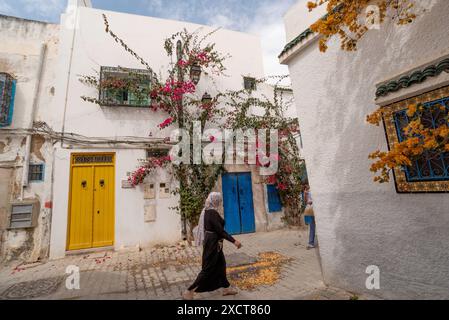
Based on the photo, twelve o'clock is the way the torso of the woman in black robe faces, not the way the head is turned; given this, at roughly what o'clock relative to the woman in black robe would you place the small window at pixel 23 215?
The small window is roughly at 7 o'clock from the woman in black robe.

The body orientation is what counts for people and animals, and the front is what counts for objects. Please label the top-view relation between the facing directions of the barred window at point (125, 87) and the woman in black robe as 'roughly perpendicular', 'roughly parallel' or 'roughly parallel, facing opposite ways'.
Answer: roughly perpendicular

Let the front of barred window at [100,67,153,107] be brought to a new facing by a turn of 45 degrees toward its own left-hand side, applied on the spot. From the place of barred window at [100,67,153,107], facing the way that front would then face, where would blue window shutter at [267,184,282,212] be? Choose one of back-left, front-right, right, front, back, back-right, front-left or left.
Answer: front-left

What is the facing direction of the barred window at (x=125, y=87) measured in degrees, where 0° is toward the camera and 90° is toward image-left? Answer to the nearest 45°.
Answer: approximately 0°

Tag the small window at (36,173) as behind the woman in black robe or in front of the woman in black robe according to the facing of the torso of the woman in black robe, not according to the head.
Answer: behind

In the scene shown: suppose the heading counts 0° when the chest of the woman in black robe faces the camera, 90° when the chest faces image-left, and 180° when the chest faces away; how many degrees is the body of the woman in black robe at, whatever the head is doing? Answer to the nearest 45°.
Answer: approximately 270°

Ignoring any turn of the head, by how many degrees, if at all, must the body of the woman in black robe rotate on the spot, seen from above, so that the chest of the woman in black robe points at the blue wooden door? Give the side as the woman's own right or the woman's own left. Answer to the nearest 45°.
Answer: approximately 90° to the woman's own left

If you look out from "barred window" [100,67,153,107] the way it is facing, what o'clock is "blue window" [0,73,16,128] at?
The blue window is roughly at 3 o'clock from the barred window.

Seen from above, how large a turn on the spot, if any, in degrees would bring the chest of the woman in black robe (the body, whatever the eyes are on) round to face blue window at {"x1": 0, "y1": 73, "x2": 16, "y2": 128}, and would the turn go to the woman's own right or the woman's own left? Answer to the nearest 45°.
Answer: approximately 135° to the woman's own left

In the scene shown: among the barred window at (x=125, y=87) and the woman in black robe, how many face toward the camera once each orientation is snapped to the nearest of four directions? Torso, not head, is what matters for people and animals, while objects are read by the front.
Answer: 1

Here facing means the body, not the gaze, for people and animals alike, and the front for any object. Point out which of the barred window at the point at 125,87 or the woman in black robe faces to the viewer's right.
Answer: the woman in black robe
